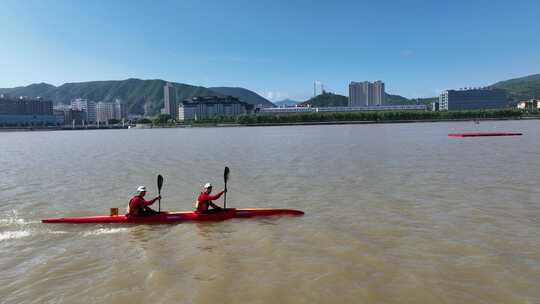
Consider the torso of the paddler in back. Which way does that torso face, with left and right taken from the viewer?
facing to the right of the viewer
